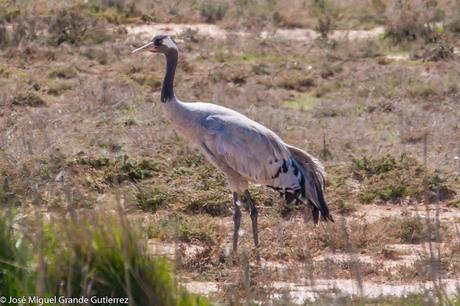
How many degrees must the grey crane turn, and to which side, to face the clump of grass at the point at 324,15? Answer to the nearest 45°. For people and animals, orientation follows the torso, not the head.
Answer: approximately 90° to its right

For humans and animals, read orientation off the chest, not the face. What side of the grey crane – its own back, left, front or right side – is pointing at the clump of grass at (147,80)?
right

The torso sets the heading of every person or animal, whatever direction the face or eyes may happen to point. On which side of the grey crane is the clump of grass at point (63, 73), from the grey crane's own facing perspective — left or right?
on its right

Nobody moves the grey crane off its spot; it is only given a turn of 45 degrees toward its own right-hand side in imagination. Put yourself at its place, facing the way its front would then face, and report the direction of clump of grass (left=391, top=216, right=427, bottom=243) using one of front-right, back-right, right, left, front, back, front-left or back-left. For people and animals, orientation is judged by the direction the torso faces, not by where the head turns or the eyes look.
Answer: back-right

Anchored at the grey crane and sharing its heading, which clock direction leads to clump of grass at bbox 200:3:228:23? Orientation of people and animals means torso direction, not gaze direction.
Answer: The clump of grass is roughly at 3 o'clock from the grey crane.

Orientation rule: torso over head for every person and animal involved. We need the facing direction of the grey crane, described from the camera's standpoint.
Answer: facing to the left of the viewer

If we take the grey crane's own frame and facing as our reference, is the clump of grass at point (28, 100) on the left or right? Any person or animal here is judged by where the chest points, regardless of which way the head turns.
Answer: on its right

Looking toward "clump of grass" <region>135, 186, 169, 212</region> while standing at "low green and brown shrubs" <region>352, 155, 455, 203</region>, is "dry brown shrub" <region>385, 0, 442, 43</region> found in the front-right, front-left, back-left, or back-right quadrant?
back-right
